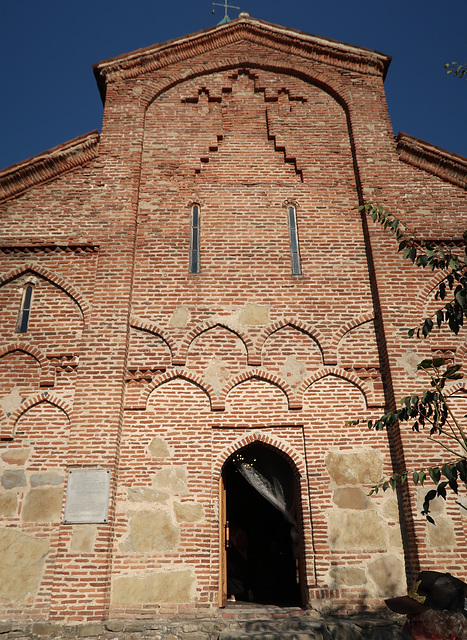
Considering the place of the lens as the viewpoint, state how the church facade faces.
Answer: facing the viewer
